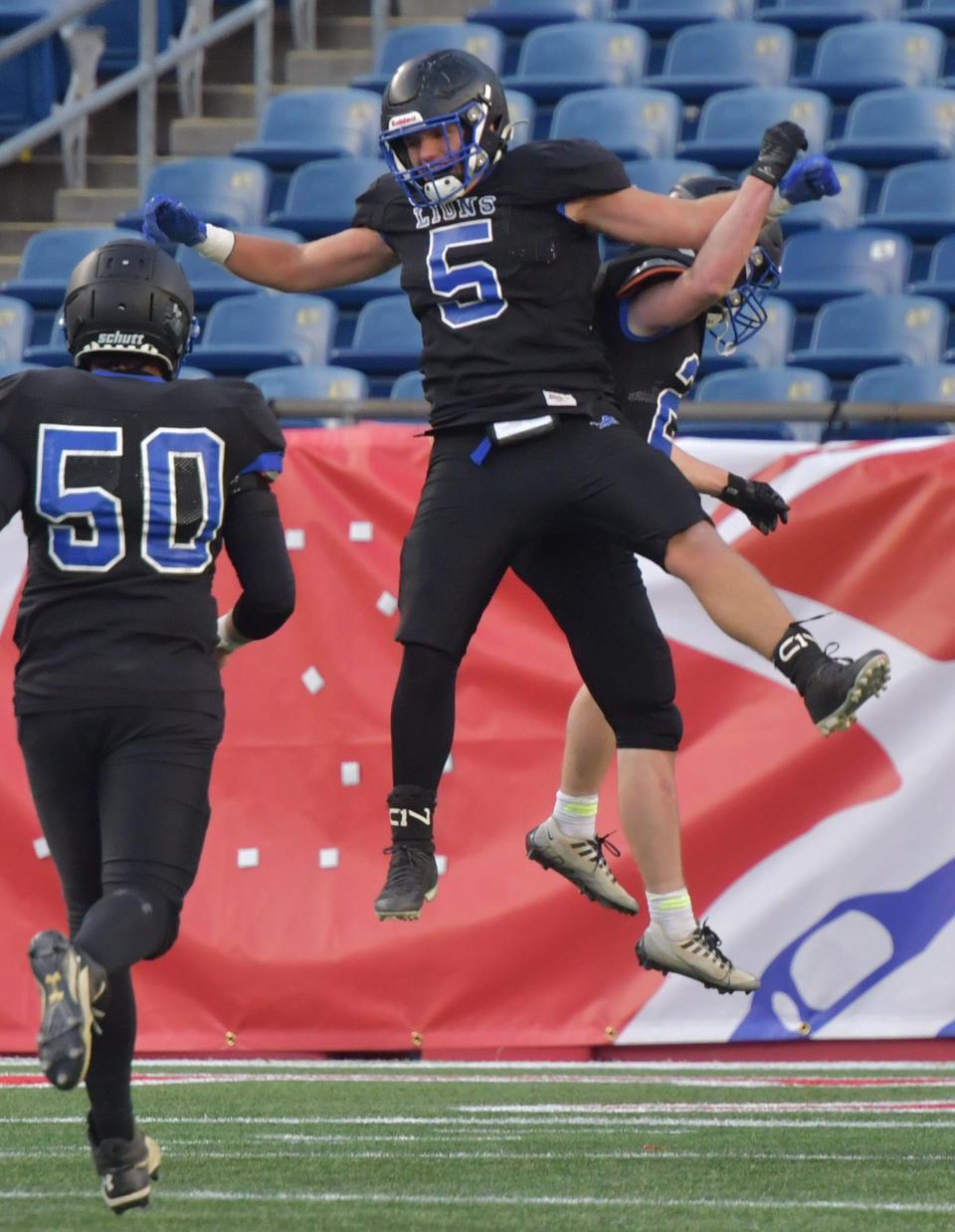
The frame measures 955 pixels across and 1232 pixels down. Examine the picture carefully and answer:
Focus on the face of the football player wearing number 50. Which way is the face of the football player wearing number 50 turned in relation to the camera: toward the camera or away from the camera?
away from the camera

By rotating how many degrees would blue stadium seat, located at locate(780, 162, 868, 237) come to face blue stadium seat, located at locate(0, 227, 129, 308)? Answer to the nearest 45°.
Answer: approximately 45° to its right

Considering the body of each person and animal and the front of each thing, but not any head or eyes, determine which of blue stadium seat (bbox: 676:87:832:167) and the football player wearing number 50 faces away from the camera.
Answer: the football player wearing number 50

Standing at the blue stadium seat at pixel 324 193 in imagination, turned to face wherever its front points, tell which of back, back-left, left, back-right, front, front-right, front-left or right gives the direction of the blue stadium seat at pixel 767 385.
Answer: left

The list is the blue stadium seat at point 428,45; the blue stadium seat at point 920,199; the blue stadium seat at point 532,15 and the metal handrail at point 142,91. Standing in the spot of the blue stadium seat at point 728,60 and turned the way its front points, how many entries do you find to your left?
1

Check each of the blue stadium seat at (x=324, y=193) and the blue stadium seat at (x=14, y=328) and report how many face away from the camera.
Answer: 0

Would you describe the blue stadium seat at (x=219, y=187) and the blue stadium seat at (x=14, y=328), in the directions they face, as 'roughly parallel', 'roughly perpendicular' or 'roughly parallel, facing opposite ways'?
roughly parallel

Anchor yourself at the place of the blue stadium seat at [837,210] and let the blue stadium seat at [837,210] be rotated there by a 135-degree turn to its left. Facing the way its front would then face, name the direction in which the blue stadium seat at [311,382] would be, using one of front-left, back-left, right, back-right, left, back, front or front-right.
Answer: back-right

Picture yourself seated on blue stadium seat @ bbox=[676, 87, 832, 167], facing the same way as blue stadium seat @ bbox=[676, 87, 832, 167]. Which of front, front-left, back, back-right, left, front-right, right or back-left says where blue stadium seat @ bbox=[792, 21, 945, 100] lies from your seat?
back

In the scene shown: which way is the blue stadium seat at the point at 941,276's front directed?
toward the camera

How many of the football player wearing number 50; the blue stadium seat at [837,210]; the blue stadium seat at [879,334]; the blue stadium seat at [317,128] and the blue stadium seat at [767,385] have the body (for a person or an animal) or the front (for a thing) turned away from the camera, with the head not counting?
1

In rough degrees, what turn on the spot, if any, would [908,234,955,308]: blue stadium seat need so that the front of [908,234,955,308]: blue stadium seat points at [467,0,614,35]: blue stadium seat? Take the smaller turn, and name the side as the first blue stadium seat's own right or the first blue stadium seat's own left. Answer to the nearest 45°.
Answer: approximately 135° to the first blue stadium seat's own right

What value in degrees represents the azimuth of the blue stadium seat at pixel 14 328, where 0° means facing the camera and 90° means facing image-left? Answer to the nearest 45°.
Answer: approximately 45°

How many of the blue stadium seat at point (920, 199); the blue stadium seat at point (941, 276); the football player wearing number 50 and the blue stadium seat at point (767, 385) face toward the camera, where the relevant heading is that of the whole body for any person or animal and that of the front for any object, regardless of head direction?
3

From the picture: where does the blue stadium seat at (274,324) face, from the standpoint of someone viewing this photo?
facing the viewer and to the left of the viewer

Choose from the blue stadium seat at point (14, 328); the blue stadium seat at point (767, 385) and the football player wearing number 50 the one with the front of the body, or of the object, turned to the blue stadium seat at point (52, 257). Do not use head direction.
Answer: the football player wearing number 50

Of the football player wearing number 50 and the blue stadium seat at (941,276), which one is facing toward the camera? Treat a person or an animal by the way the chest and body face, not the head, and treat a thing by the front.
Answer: the blue stadium seat

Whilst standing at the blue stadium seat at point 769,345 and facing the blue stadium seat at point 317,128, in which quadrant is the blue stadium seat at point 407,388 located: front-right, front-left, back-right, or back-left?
front-left

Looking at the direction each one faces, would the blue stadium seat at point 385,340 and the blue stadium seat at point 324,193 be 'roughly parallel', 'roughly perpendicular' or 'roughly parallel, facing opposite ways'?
roughly parallel

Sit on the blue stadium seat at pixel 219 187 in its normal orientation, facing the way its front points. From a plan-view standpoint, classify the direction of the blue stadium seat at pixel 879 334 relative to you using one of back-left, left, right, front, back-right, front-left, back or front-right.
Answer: left

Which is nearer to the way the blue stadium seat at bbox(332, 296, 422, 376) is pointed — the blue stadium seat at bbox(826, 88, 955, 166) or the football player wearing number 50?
the football player wearing number 50

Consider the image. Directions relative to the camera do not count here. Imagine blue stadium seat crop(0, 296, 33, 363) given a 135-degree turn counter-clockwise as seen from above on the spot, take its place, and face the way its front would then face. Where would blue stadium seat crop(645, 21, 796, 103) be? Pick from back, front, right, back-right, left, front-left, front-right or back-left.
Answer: front
